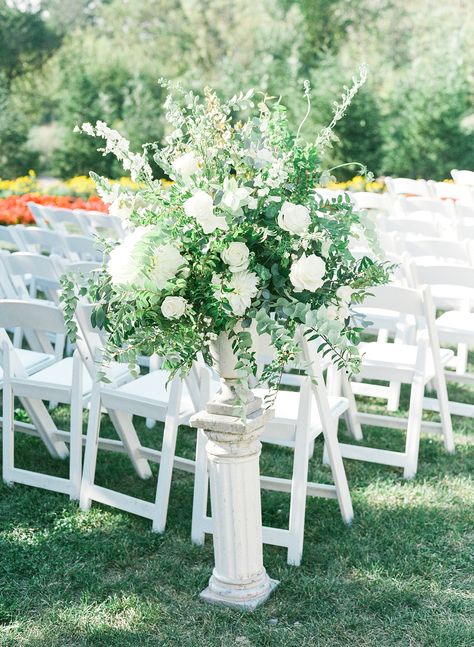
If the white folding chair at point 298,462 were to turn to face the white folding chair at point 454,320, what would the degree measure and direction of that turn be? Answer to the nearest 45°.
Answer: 0° — it already faces it

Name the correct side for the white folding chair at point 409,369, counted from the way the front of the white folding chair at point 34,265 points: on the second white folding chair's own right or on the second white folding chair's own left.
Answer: on the second white folding chair's own right

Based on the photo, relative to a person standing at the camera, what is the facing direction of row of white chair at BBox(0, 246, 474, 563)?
facing away from the viewer and to the right of the viewer

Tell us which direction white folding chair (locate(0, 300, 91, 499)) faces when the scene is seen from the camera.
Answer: facing away from the viewer and to the right of the viewer

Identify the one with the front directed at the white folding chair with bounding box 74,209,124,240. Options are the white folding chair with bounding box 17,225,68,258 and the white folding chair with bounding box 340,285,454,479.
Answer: the white folding chair with bounding box 17,225,68,258

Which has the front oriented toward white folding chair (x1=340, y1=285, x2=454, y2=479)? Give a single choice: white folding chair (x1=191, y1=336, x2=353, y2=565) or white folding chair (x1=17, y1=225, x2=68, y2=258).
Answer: white folding chair (x1=191, y1=336, x2=353, y2=565)

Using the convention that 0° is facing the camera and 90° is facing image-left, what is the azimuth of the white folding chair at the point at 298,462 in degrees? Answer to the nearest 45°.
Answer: approximately 225°

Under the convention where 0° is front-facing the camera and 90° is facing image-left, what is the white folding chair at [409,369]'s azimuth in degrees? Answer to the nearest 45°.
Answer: approximately 225°

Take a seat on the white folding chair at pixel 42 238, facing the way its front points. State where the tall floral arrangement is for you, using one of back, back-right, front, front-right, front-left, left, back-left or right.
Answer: back-right

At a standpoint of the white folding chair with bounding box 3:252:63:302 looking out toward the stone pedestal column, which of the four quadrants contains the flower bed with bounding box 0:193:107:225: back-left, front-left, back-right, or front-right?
back-left
